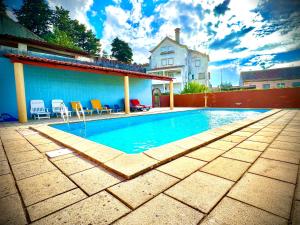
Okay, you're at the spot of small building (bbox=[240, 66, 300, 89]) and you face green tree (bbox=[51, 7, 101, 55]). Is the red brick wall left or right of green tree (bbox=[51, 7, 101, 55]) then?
left

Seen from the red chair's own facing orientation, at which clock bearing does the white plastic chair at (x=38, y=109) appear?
The white plastic chair is roughly at 3 o'clock from the red chair.

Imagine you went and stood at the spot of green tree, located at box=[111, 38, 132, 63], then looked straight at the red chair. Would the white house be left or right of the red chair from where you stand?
left

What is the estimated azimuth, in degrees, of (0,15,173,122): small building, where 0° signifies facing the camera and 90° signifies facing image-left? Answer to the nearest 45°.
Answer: approximately 315°

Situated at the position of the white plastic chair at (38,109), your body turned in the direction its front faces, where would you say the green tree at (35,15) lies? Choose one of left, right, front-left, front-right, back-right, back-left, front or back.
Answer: back-left

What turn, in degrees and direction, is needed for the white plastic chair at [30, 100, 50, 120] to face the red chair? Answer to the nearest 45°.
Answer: approximately 45° to its left

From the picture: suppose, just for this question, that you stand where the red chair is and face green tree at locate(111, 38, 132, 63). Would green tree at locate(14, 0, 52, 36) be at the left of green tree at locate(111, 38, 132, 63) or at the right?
left

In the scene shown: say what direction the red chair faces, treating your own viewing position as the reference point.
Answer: facing the viewer and to the right of the viewer

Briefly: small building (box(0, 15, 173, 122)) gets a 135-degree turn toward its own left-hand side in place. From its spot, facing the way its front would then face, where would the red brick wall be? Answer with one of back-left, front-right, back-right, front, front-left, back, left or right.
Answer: right

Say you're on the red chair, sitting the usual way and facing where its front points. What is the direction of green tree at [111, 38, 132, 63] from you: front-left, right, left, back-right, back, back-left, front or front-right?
back-left

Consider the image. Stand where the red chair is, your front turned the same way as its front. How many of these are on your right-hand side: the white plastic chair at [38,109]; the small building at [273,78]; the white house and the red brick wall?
1

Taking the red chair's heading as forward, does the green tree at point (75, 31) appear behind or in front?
behind
